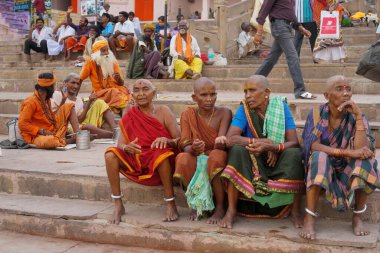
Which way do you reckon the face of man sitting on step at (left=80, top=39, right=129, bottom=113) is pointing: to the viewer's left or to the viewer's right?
to the viewer's right

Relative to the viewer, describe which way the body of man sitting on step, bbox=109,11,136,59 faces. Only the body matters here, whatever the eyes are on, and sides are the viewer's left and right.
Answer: facing the viewer and to the left of the viewer

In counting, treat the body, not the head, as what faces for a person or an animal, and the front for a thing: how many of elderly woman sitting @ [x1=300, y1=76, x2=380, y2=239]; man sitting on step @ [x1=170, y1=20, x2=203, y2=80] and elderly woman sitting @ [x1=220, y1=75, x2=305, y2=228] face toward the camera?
3

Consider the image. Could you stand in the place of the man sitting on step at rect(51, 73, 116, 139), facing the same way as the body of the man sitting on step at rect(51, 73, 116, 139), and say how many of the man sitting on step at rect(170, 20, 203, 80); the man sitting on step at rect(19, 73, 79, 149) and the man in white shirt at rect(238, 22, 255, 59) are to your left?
2

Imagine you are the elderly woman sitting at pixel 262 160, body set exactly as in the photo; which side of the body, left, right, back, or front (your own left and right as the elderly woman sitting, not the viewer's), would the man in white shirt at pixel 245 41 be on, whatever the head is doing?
back

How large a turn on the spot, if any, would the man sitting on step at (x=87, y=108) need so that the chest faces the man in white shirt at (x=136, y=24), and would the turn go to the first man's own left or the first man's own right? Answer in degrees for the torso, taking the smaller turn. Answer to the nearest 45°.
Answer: approximately 135° to the first man's own left

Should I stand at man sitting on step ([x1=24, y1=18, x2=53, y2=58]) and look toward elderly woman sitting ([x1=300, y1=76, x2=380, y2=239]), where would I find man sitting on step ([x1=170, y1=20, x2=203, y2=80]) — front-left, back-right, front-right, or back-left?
front-left

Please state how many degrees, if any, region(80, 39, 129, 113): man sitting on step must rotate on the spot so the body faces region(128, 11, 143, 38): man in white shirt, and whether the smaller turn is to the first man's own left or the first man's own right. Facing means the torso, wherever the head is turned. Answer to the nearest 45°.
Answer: approximately 135° to the first man's own left

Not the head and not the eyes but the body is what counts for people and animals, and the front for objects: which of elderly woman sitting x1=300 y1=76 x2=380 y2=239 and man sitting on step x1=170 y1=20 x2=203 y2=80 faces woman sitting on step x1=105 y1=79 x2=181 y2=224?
man sitting on step x1=170 y1=20 x2=203 y2=80

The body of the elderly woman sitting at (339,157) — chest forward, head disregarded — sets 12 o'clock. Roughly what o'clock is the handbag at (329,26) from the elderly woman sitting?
The handbag is roughly at 6 o'clock from the elderly woman sitting.

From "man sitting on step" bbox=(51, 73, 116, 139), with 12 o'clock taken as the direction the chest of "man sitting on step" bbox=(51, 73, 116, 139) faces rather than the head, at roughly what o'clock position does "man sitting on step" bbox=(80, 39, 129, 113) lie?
"man sitting on step" bbox=(80, 39, 129, 113) is roughly at 8 o'clock from "man sitting on step" bbox=(51, 73, 116, 139).

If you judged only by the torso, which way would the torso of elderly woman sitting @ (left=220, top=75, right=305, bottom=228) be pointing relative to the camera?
toward the camera

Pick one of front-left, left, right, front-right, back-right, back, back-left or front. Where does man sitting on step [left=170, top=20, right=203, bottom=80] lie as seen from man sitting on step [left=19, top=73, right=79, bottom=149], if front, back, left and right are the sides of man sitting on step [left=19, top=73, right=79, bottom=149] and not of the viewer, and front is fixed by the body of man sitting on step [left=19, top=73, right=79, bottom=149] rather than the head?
left

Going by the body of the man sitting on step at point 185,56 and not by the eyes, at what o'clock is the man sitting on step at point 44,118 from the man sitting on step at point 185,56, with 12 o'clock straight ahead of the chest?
the man sitting on step at point 44,118 is roughly at 1 o'clock from the man sitting on step at point 185,56.

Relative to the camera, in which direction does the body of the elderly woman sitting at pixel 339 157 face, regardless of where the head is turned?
toward the camera

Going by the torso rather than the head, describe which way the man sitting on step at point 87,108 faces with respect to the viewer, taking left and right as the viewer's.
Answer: facing the viewer and to the right of the viewer

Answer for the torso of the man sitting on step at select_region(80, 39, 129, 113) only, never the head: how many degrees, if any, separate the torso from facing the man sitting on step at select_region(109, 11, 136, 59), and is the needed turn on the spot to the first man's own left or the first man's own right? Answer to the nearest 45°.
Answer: approximately 135° to the first man's own left

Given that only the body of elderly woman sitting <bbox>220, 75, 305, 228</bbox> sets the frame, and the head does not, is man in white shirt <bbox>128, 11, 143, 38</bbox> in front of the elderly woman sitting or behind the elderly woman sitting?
behind

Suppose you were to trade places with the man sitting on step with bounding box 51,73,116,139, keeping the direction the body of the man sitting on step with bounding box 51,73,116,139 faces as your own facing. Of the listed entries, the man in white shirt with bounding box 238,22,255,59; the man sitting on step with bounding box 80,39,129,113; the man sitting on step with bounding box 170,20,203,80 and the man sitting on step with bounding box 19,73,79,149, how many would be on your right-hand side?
1

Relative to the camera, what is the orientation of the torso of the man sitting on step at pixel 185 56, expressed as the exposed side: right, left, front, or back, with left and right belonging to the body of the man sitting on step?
front

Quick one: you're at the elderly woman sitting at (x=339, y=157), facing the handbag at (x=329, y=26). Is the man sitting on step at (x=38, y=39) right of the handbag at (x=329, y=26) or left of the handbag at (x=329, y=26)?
left

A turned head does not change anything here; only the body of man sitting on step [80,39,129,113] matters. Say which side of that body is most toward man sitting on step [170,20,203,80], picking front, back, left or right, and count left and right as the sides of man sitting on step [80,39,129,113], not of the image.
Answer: left

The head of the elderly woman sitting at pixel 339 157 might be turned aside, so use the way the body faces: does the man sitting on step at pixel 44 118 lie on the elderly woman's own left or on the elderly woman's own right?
on the elderly woman's own right
